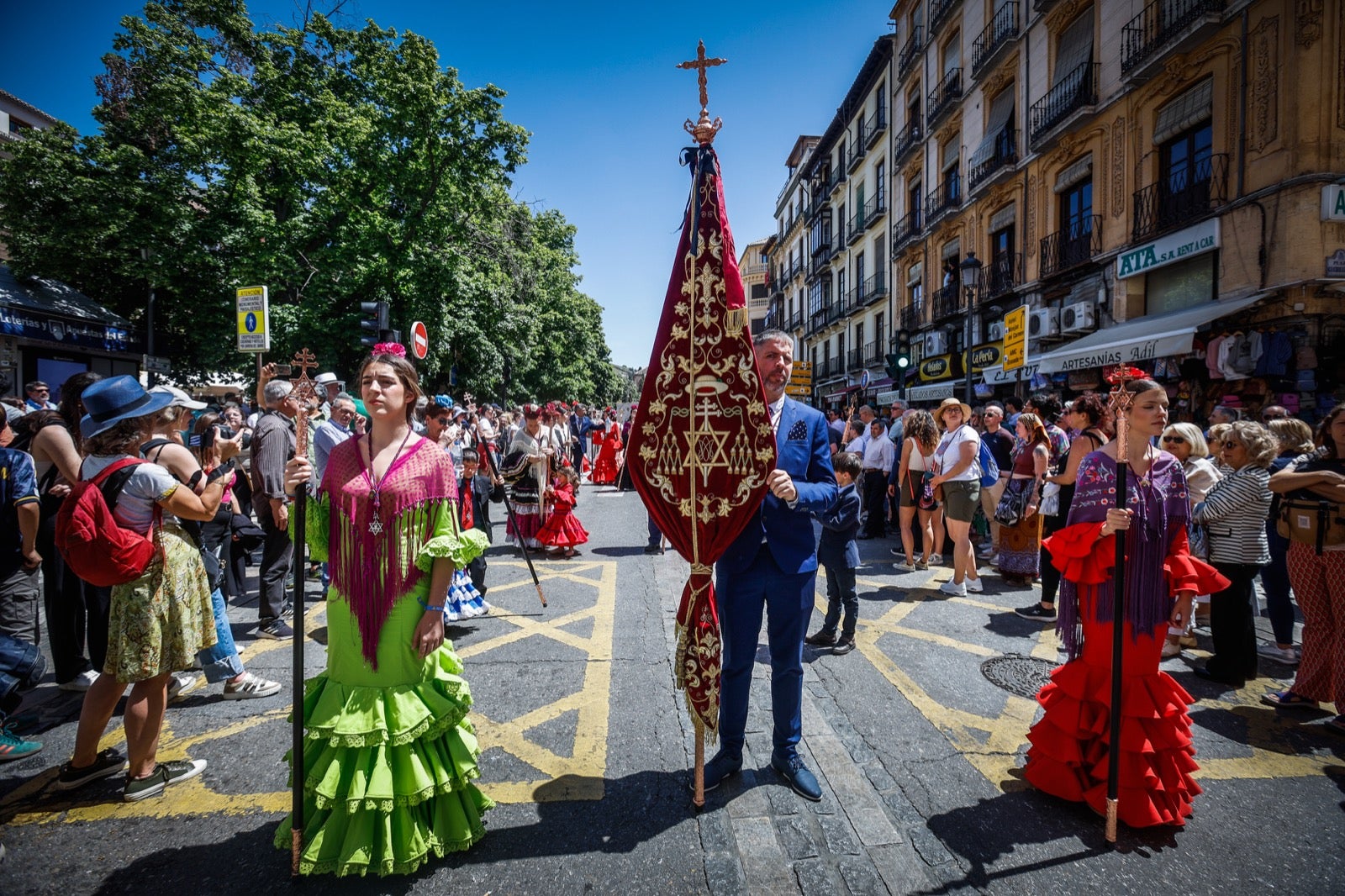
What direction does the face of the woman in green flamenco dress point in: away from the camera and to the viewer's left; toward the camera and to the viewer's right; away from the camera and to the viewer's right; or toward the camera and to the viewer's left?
toward the camera and to the viewer's left

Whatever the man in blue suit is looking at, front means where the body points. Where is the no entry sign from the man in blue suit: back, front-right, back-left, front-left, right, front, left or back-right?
back-right

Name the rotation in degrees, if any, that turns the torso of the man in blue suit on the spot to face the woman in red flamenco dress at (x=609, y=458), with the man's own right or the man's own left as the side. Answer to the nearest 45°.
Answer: approximately 180°

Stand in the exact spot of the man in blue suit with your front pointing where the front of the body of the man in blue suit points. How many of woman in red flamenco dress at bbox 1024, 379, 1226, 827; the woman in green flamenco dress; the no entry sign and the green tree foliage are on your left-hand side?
1

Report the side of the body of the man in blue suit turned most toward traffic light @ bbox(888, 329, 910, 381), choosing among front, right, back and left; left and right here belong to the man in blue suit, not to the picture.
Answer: back

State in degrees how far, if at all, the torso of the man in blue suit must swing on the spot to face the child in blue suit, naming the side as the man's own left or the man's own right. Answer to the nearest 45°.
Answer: approximately 180°

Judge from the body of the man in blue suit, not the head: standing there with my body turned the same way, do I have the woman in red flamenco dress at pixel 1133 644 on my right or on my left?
on my left

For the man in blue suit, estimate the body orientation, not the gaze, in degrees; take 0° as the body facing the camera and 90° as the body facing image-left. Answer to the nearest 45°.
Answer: approximately 0°

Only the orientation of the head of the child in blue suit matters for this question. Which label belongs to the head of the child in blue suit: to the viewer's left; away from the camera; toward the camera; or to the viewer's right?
to the viewer's left

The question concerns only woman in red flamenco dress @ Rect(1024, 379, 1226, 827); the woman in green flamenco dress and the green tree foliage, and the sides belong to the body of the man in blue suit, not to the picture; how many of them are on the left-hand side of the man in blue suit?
1

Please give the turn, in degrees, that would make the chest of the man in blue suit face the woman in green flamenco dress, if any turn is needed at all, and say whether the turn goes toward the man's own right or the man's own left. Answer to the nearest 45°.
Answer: approximately 45° to the man's own right

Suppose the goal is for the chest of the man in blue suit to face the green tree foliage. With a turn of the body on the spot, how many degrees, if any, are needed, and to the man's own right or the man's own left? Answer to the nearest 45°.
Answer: approximately 135° to the man's own right

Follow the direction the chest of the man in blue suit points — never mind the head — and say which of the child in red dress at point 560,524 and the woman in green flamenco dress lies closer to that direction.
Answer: the woman in green flamenco dress
